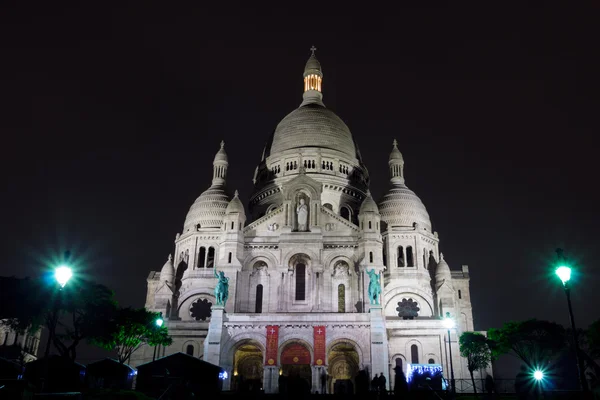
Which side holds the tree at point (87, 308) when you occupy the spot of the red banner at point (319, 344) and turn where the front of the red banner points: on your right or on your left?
on your right

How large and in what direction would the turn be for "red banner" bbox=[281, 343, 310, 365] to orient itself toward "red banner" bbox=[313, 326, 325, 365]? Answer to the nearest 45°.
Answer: approximately 45° to its left

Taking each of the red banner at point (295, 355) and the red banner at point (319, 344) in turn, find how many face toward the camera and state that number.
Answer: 2

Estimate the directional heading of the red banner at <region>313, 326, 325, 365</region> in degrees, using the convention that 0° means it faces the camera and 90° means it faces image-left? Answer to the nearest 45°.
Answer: approximately 0°

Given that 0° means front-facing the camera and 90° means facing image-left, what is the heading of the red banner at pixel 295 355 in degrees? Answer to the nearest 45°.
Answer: approximately 0°

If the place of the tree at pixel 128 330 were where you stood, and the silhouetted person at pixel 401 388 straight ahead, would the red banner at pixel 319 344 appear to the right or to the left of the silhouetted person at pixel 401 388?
left

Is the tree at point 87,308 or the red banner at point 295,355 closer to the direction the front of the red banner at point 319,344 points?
the tree
